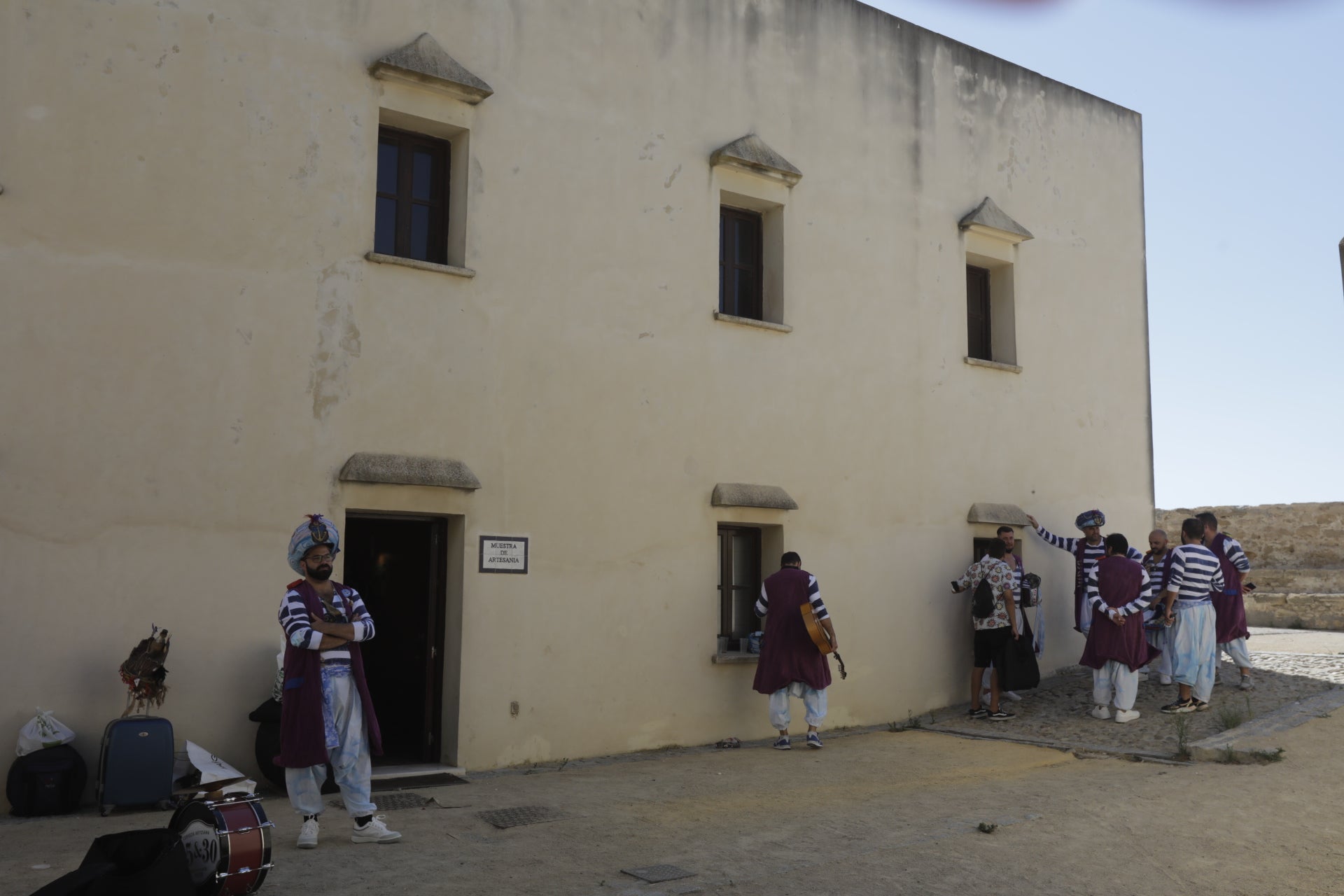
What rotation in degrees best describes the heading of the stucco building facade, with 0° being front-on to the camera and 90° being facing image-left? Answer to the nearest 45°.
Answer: approximately 315°

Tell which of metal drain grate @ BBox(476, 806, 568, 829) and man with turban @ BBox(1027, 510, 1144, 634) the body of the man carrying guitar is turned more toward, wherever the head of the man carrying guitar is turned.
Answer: the man with turban

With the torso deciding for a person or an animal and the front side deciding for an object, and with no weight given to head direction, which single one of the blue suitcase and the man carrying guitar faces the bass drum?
the blue suitcase

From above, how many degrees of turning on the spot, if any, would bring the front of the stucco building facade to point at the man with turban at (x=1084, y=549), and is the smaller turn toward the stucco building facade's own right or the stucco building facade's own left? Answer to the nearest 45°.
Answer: approximately 90° to the stucco building facade's own left

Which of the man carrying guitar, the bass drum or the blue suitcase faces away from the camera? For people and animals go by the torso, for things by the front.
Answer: the man carrying guitar

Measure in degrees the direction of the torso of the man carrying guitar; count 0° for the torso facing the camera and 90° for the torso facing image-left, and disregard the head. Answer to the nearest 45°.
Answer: approximately 180°

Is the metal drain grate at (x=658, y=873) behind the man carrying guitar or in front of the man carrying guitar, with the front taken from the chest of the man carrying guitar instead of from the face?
behind

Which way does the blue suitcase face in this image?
toward the camera

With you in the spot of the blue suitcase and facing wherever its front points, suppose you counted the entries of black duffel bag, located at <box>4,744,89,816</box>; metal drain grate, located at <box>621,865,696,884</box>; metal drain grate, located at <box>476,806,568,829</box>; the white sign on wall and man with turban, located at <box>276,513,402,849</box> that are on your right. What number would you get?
1

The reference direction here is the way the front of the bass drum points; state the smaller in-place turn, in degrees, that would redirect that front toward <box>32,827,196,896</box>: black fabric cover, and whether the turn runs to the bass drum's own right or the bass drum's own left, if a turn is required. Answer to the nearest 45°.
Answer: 0° — it already faces it

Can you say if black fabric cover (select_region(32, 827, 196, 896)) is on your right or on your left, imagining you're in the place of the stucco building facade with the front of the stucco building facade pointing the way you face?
on your right

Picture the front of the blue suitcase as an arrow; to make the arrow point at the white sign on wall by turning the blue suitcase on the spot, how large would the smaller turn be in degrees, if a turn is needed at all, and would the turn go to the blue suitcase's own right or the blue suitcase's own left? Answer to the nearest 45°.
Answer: approximately 90° to the blue suitcase's own left

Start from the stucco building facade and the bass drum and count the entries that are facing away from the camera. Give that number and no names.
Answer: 0

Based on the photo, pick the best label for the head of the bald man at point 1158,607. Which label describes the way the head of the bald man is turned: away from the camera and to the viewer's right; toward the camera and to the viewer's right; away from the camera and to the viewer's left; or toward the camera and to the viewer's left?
toward the camera and to the viewer's left

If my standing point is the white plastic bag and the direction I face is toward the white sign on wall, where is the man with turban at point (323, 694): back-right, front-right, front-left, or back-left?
front-right

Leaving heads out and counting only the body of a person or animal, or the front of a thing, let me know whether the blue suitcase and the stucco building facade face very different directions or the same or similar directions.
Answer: same or similar directions
